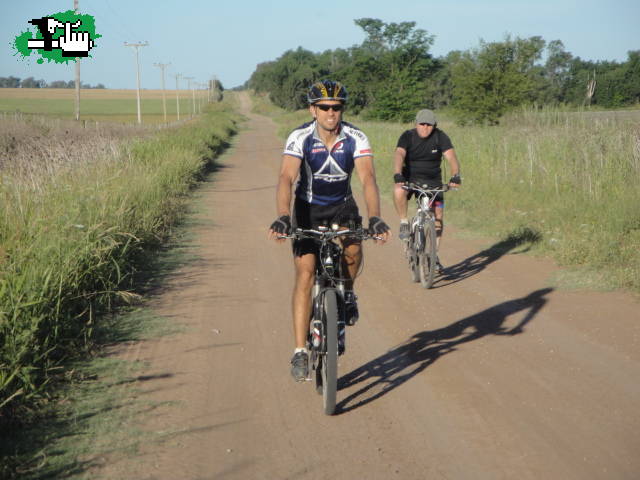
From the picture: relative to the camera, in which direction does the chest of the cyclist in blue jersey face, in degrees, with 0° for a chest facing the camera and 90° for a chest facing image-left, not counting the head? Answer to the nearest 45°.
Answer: approximately 0°

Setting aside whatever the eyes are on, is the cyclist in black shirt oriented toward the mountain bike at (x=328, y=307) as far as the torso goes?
yes

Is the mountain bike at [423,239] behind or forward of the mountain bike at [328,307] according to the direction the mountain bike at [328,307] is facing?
behind

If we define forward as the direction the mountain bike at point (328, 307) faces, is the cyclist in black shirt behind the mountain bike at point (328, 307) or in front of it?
behind

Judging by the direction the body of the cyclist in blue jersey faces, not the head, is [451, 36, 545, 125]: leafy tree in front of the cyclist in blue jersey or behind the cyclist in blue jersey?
behind

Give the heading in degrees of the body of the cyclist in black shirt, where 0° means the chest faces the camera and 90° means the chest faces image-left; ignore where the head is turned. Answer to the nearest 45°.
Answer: approximately 0°

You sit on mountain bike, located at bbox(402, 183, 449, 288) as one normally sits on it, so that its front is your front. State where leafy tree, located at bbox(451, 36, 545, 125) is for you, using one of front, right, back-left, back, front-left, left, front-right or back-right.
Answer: back

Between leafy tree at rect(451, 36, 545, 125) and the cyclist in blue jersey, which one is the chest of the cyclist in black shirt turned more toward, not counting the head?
the cyclist in blue jersey
